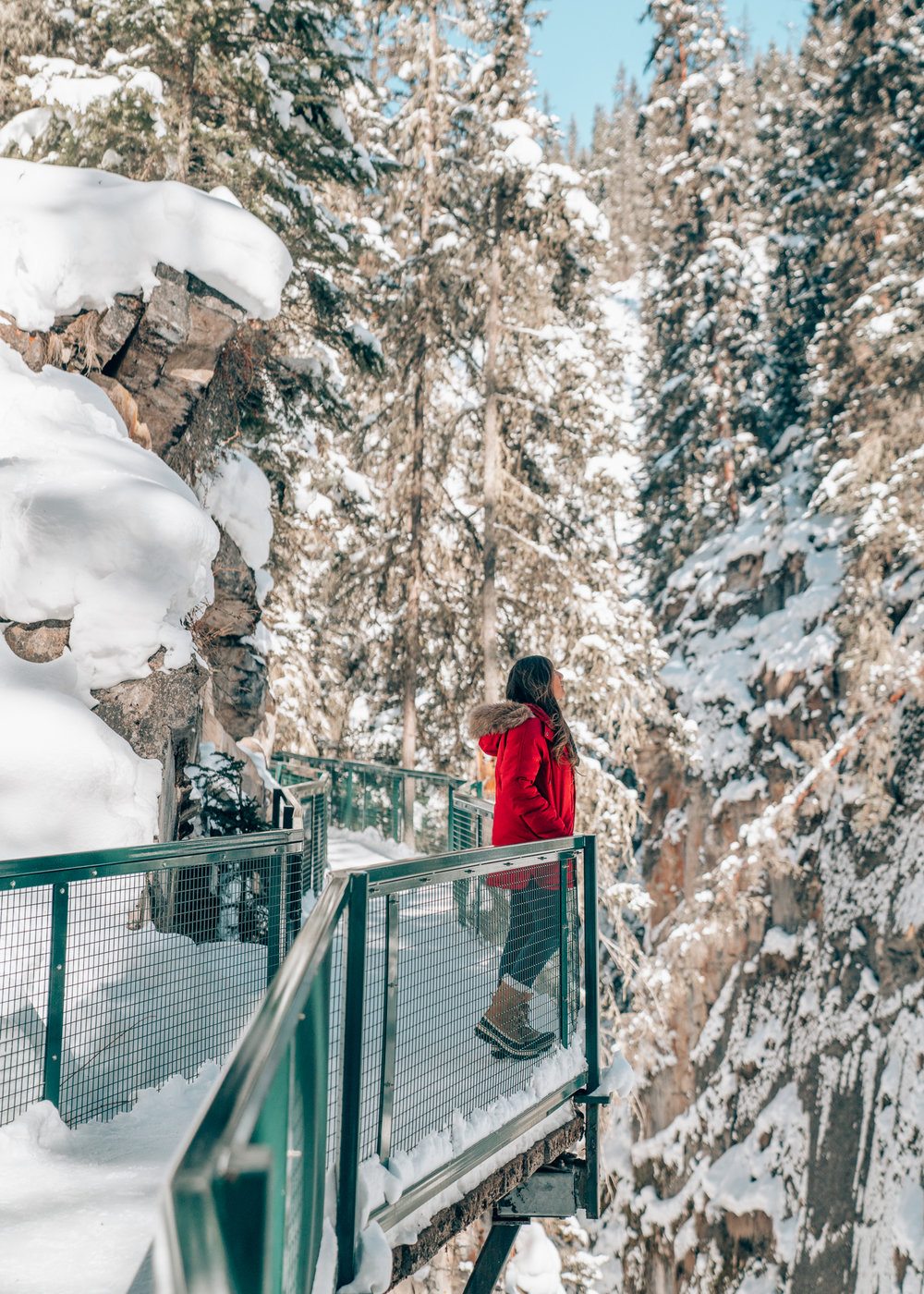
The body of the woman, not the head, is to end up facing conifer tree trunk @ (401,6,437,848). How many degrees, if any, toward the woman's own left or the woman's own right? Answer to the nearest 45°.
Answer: approximately 90° to the woman's own left

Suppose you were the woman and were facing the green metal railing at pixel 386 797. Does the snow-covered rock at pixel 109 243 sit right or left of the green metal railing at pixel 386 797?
left

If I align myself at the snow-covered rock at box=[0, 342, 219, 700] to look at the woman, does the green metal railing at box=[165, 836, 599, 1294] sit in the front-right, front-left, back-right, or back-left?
front-right

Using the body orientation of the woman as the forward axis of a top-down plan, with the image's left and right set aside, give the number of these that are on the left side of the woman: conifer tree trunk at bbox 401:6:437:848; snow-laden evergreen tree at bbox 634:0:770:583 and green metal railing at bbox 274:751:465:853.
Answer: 3

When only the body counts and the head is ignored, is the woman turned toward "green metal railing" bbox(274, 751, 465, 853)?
no

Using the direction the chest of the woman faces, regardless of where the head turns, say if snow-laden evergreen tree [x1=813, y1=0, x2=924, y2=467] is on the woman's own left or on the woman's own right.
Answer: on the woman's own left

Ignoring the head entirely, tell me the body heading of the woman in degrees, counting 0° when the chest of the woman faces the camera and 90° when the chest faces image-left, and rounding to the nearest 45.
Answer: approximately 270°

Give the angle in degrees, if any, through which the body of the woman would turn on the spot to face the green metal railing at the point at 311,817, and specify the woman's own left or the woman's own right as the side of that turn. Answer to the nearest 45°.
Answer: approximately 135° to the woman's own left

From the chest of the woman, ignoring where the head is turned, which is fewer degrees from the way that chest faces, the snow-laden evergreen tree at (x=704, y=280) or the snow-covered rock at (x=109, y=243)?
the snow-laden evergreen tree

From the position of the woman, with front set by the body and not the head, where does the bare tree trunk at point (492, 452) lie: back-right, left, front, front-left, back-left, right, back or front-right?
left

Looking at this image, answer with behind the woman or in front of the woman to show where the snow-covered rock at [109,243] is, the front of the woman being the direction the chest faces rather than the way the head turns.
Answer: behind

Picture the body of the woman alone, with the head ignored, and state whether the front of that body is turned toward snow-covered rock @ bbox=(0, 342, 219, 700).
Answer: no

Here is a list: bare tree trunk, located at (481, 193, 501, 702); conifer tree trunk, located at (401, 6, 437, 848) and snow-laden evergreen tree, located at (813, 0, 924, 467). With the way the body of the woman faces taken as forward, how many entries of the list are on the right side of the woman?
0

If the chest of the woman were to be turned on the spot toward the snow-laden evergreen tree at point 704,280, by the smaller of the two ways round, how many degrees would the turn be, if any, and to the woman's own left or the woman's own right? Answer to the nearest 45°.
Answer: approximately 90° to the woman's own left

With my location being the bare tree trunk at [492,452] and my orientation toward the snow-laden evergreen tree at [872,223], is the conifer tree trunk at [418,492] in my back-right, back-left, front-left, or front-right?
back-left

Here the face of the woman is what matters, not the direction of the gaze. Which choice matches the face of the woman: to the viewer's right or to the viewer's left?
to the viewer's right

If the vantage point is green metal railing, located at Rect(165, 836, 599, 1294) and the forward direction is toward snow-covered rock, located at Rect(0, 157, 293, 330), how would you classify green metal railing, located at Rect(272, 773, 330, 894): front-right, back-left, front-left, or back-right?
front-right
